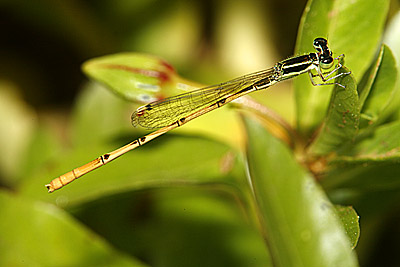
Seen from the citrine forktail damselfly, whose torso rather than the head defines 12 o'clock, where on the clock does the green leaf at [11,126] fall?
The green leaf is roughly at 7 o'clock from the citrine forktail damselfly.

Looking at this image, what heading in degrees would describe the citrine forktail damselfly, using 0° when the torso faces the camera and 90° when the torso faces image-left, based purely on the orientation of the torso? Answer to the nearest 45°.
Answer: approximately 270°
